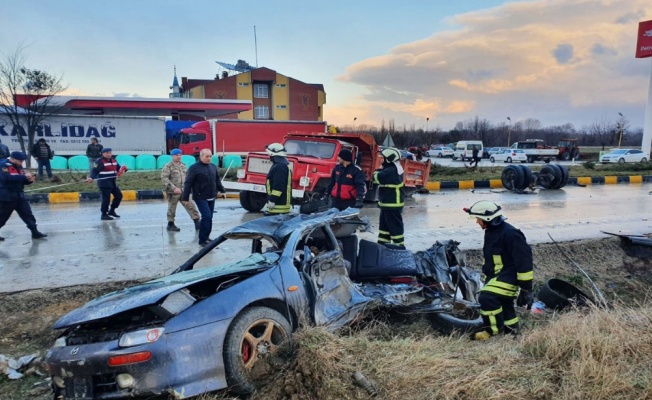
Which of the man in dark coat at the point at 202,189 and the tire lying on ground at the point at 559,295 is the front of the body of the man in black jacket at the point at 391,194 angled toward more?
the man in dark coat

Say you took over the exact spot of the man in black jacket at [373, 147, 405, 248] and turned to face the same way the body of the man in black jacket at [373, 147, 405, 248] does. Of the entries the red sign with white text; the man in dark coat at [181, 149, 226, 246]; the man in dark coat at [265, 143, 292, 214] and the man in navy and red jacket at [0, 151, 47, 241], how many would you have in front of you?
3

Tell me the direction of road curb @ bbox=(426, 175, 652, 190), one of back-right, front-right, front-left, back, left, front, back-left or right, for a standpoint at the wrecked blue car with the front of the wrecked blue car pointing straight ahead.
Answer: back

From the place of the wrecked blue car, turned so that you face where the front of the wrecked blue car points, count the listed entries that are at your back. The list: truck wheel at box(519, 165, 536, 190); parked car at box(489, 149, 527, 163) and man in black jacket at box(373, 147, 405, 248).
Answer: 3

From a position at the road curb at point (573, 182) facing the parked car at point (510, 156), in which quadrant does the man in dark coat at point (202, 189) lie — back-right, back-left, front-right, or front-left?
back-left

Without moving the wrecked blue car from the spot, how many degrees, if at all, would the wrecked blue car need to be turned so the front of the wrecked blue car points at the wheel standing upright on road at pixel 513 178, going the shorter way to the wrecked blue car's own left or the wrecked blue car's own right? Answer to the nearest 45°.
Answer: approximately 180°

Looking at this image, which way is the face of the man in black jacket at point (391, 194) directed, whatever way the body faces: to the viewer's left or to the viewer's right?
to the viewer's left
